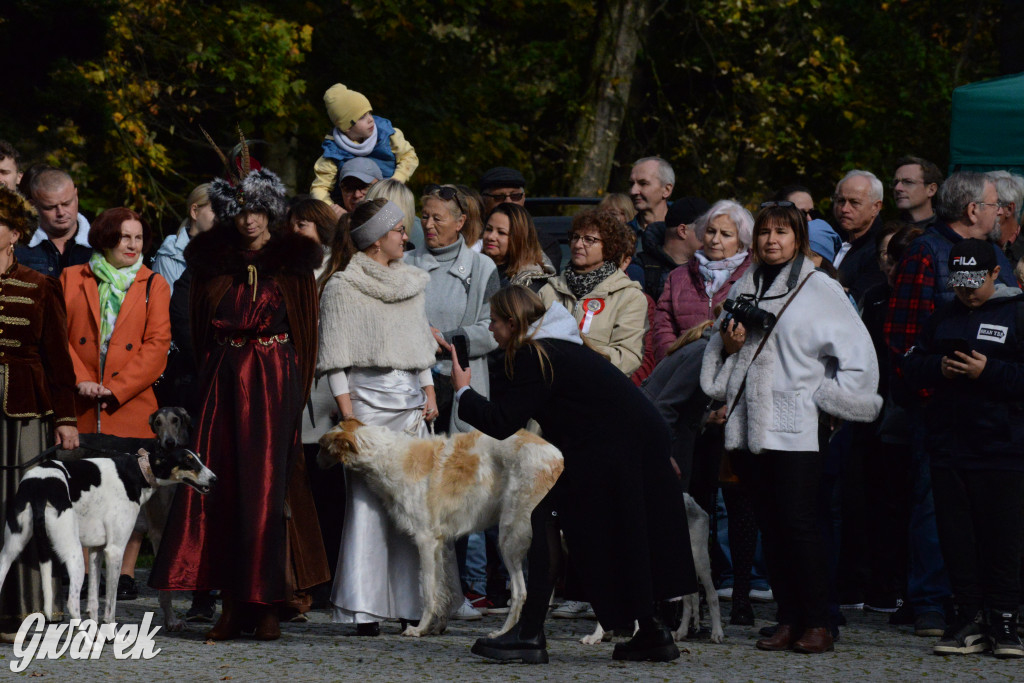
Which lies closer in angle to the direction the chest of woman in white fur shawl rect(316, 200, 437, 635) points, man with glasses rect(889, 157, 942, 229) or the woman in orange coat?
the man with glasses

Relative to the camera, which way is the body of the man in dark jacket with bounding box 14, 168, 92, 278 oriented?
toward the camera

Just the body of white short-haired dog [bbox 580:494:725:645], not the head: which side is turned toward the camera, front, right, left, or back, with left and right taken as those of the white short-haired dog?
left

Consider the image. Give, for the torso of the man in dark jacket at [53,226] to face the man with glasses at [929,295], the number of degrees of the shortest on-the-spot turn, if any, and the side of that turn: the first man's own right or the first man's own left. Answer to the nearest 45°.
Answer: approximately 45° to the first man's own left

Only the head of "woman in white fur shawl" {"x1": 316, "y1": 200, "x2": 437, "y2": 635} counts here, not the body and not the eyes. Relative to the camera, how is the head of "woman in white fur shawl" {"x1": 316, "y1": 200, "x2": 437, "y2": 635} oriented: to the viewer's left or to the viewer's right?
to the viewer's right

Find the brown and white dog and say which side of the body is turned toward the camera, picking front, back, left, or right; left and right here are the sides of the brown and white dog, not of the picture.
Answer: left

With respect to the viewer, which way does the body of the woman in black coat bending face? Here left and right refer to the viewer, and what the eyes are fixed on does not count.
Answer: facing to the left of the viewer

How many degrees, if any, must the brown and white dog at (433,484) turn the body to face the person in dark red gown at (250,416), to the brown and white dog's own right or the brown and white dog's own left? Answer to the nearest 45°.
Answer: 0° — it already faces them

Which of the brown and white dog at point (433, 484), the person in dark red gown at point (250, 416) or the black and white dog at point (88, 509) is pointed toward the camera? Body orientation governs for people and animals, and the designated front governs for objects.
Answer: the person in dark red gown

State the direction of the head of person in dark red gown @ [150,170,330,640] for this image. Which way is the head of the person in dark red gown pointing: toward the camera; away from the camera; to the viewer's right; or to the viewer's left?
toward the camera

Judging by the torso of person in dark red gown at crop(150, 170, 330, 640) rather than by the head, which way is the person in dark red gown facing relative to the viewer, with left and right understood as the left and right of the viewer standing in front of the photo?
facing the viewer

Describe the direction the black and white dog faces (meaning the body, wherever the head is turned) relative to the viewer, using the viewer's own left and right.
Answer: facing away from the viewer and to the right of the viewer

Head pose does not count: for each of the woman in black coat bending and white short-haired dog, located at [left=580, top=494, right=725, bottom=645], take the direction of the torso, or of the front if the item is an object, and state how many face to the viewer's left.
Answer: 2
